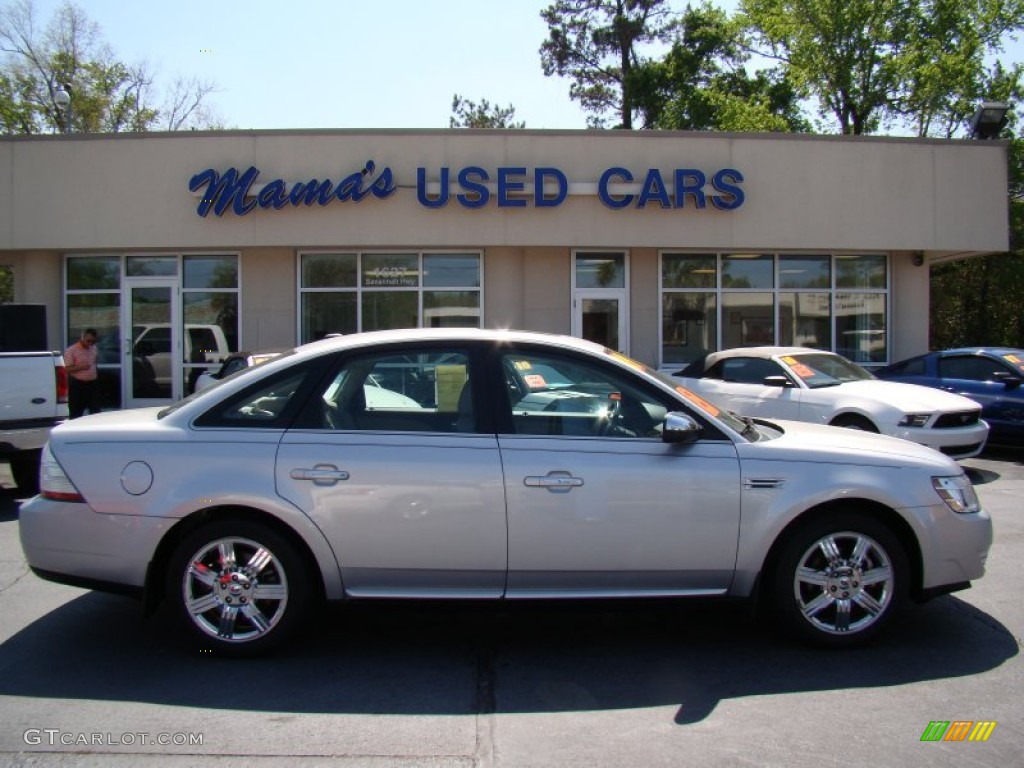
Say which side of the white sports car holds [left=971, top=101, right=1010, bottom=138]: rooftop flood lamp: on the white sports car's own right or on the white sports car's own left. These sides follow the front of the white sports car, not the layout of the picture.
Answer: on the white sports car's own left

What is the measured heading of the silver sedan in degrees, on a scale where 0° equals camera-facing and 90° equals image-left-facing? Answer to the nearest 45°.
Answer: approximately 270°

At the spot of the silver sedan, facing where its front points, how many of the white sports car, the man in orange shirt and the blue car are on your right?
0

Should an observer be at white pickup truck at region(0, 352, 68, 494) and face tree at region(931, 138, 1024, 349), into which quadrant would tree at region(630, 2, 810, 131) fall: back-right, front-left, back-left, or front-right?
front-left

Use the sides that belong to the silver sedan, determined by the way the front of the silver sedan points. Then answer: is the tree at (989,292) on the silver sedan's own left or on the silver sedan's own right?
on the silver sedan's own left

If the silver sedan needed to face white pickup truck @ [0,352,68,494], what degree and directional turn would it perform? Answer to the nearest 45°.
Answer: approximately 135° to its left

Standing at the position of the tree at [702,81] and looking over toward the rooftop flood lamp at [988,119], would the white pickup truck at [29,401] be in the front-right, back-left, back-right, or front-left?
front-right

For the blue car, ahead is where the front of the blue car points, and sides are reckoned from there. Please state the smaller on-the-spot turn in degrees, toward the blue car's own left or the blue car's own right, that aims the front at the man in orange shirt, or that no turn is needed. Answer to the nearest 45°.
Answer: approximately 135° to the blue car's own right

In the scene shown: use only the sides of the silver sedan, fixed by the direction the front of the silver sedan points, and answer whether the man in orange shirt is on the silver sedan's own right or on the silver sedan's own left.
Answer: on the silver sedan's own left

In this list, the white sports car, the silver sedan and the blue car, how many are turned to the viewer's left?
0

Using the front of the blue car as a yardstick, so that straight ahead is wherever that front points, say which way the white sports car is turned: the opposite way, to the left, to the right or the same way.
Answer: the same way

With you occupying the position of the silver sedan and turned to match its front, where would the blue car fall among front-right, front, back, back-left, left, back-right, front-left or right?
front-left

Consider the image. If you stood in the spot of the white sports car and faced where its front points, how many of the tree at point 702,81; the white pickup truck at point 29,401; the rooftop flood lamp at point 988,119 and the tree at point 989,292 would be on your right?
1
